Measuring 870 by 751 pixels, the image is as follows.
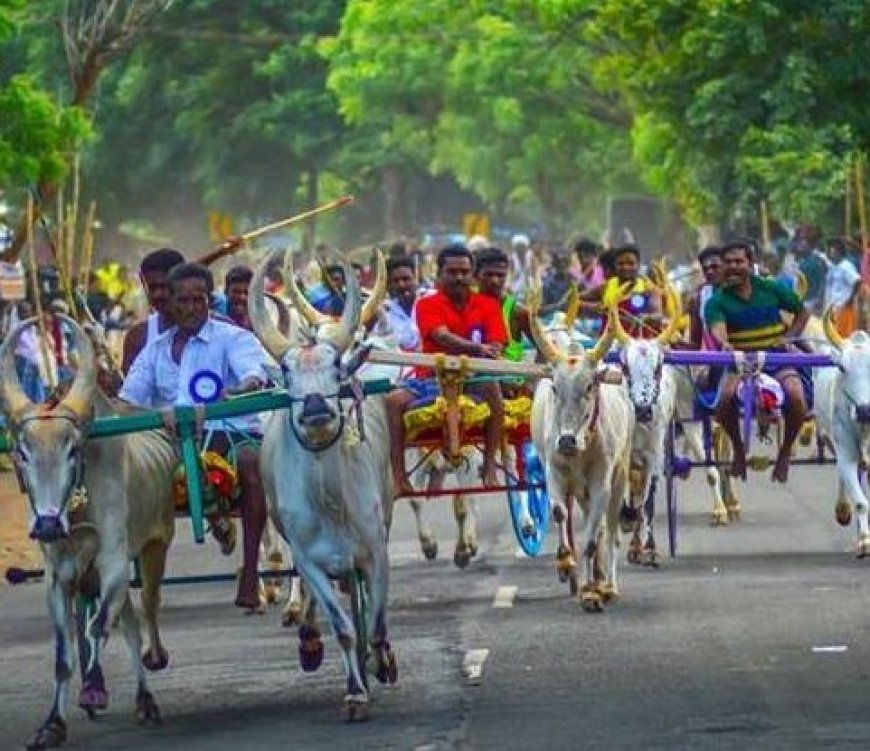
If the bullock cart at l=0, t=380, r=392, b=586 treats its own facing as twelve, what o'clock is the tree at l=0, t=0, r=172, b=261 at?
The tree is roughly at 6 o'clock from the bullock cart.

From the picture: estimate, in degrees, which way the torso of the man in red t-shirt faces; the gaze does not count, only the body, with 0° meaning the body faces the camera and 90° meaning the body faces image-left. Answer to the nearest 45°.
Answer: approximately 0°

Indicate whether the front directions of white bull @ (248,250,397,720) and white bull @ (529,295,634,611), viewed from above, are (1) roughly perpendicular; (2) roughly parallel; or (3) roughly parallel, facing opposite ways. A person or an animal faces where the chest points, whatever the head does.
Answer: roughly parallel

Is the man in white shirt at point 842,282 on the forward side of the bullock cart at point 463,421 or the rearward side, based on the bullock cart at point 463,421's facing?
on the rearward side

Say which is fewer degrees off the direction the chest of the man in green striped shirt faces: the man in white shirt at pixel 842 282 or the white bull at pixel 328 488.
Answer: the white bull

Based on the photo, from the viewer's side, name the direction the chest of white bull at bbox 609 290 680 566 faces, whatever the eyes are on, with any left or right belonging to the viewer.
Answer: facing the viewer

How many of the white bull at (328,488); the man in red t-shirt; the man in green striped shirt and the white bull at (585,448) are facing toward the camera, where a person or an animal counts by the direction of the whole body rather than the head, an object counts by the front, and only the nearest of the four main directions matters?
4

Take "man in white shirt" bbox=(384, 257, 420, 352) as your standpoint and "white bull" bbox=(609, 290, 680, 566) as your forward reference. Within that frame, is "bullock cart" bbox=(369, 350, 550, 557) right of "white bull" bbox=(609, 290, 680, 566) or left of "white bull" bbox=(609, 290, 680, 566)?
right

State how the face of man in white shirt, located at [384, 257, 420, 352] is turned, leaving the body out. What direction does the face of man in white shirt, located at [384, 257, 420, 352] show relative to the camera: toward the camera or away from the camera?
toward the camera

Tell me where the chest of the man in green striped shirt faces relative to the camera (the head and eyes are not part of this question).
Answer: toward the camera

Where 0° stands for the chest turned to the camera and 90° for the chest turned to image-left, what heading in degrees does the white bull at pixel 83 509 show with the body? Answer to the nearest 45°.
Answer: approximately 45°

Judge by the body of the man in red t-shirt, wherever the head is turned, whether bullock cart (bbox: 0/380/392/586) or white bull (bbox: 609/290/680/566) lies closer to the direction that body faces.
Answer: the bullock cart

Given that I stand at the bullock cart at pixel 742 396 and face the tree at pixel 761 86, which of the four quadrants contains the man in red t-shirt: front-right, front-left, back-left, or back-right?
back-left

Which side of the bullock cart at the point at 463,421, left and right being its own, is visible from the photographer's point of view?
front

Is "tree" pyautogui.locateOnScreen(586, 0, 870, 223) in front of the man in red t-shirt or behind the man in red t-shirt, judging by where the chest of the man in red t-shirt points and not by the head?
behind

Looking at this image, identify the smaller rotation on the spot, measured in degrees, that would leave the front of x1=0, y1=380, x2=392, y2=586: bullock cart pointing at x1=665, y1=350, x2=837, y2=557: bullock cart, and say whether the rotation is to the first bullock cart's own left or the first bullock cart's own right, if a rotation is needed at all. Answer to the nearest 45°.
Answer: approximately 135° to the first bullock cart's own left

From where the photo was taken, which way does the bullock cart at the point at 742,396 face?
toward the camera
